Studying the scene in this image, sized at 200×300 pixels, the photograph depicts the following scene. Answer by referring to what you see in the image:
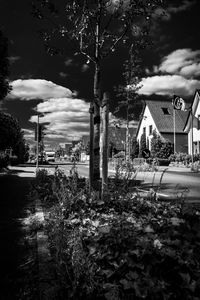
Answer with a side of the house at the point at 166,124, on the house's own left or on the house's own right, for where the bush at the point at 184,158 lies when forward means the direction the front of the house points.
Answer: on the house's own left

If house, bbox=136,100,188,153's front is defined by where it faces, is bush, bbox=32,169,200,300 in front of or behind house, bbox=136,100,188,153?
in front

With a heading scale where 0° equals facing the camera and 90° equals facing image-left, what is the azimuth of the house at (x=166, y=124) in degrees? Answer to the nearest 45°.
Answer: approximately 45°

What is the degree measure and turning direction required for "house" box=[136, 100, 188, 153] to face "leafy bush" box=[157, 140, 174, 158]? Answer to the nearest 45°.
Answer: approximately 45° to its left
